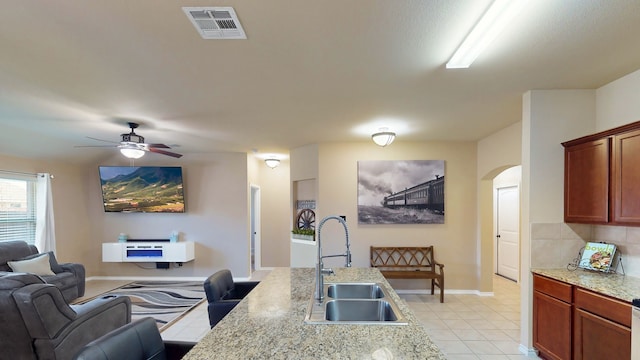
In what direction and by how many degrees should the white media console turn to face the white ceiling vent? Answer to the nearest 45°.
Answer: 0° — it already faces it

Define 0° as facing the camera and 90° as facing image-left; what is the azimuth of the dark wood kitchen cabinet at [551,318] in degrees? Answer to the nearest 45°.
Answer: approximately 45°

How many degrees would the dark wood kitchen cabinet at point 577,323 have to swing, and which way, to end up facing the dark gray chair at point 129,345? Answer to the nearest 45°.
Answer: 0° — it already faces it

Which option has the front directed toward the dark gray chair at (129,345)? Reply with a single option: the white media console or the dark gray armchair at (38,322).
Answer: the white media console
